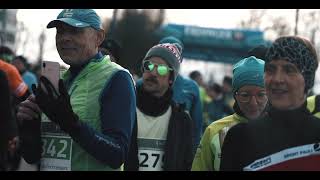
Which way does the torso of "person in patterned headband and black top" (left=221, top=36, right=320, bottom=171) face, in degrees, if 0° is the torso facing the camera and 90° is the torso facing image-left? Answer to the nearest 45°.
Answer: approximately 45°

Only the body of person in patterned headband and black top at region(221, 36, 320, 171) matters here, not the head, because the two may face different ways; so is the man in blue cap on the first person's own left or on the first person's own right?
on the first person's own right

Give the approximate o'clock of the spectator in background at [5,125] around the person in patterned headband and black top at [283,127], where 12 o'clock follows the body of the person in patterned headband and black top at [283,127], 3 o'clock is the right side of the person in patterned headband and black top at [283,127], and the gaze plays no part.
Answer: the spectator in background at [5,125] is roughly at 3 o'clock from the person in patterned headband and black top at [283,127].

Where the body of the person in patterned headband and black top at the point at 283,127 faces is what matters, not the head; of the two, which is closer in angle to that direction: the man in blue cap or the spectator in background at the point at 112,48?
the man in blue cap

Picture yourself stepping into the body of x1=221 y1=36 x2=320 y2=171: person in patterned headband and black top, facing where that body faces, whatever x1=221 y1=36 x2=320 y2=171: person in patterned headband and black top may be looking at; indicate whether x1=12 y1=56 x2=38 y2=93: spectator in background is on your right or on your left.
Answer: on your right

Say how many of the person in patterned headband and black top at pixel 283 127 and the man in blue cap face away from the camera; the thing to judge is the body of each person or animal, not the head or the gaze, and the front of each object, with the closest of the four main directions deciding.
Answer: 0

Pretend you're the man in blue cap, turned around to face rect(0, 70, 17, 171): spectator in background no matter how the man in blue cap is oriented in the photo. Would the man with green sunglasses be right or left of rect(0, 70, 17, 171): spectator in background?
right

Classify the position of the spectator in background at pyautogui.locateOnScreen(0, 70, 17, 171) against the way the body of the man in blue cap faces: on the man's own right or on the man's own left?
on the man's own right

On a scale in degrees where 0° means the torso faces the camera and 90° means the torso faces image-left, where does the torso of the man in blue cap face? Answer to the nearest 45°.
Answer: approximately 45°
